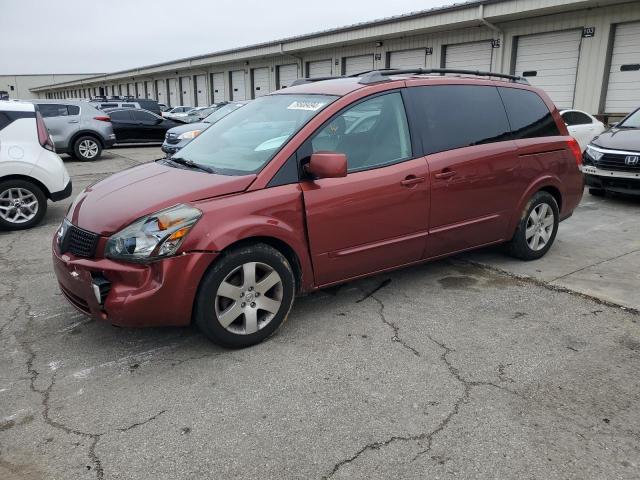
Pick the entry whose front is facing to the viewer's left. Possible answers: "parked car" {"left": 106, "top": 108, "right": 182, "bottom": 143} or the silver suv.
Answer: the silver suv

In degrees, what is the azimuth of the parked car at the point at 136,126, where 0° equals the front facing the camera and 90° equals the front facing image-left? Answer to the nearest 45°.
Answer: approximately 270°

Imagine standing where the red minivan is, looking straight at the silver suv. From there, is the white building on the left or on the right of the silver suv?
right

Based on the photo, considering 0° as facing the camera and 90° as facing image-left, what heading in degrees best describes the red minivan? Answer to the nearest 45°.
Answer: approximately 45°

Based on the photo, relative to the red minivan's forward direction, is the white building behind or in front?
behind

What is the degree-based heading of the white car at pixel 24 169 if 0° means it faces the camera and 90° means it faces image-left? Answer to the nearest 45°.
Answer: approximately 90°

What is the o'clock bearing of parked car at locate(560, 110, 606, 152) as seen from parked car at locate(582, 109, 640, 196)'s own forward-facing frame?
parked car at locate(560, 110, 606, 152) is roughly at 4 o'clock from parked car at locate(582, 109, 640, 196).
